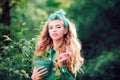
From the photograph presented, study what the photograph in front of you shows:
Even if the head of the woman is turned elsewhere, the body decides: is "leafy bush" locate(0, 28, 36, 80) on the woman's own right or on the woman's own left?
on the woman's own right

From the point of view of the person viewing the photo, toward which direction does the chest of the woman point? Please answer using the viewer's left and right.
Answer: facing the viewer and to the left of the viewer
